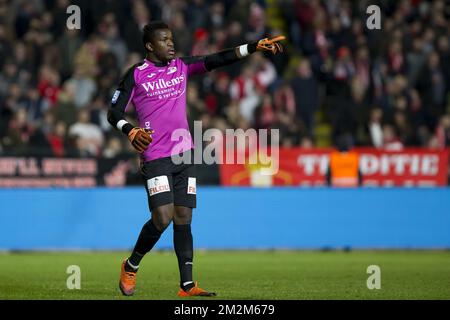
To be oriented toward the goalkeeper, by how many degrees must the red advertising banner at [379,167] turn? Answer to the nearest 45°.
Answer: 0° — it already faces them

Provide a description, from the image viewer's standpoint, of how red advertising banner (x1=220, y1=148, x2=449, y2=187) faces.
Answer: facing the viewer

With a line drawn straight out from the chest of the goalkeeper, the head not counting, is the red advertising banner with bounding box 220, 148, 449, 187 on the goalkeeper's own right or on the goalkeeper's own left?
on the goalkeeper's own left

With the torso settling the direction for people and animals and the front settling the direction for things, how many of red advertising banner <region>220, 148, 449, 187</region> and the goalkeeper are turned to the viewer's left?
0

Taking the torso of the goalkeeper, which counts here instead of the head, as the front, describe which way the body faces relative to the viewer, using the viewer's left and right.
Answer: facing the viewer and to the right of the viewer
